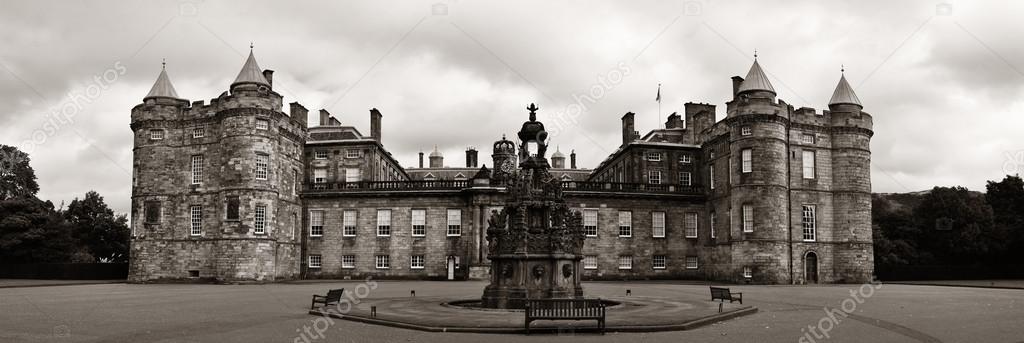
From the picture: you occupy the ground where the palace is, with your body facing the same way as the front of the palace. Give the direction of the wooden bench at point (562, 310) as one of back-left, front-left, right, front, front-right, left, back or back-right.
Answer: front

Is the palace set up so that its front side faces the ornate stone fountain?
yes

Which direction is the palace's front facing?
toward the camera
